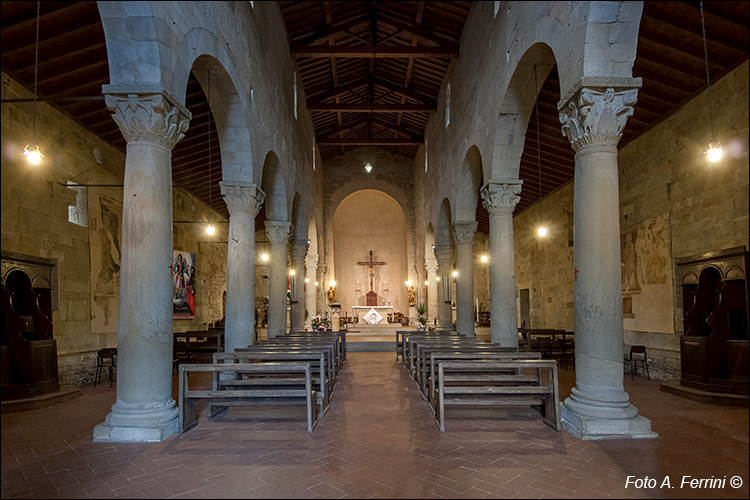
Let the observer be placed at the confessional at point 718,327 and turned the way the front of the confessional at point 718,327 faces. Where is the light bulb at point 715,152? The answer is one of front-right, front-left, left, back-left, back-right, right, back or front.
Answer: front-left

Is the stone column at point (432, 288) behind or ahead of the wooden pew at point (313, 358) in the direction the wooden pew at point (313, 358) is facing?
ahead

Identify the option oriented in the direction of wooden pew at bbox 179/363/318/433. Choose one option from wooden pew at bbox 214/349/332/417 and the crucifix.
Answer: the crucifix

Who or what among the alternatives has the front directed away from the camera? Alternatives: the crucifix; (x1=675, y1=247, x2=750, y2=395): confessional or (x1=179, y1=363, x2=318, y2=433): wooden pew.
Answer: the wooden pew

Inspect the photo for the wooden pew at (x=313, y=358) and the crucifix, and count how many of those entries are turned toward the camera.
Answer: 1

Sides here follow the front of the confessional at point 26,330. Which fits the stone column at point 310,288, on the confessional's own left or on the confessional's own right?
on the confessional's own left

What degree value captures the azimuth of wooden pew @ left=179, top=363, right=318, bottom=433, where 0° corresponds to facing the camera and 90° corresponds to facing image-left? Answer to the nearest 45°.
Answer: approximately 180°

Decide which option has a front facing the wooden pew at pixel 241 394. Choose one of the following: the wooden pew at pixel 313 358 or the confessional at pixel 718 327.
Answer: the confessional

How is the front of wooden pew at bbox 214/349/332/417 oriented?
away from the camera
